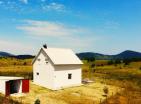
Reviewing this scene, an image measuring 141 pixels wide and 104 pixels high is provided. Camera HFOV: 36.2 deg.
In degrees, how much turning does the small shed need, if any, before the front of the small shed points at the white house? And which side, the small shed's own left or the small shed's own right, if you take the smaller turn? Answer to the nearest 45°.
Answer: approximately 90° to the small shed's own left
